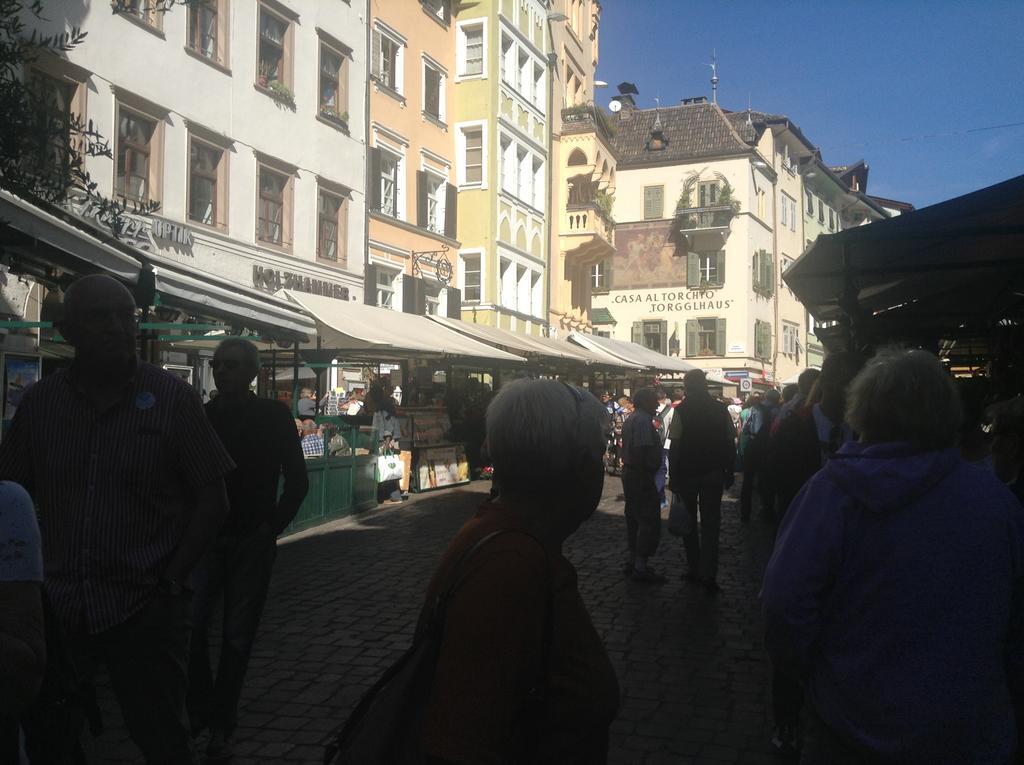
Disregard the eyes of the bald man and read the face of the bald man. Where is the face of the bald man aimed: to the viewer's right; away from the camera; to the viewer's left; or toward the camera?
toward the camera

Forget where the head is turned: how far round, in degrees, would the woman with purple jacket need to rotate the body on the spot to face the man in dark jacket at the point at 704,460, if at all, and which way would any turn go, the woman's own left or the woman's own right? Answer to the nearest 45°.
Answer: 0° — they already face them

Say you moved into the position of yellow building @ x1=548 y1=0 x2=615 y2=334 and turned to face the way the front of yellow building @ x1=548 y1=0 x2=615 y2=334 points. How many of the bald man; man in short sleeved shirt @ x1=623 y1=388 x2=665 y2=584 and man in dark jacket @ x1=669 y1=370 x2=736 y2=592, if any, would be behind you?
0

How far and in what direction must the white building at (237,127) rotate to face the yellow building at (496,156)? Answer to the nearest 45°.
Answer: approximately 90° to its left

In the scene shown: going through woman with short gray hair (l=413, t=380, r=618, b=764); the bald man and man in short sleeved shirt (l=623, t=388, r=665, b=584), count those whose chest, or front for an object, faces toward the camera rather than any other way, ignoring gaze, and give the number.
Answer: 1

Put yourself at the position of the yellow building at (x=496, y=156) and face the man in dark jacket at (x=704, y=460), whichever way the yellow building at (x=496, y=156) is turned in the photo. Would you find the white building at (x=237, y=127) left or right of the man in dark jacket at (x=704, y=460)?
right

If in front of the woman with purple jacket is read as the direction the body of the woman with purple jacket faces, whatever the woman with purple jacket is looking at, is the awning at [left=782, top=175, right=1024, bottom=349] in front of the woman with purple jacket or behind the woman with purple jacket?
in front

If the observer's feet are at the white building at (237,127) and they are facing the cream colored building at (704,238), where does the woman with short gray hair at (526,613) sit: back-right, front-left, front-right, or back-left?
back-right

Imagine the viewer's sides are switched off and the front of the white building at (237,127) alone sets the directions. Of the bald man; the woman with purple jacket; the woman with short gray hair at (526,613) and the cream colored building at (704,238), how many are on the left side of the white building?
1

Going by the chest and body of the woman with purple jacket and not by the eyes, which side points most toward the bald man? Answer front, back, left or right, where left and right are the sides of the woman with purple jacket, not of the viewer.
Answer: left

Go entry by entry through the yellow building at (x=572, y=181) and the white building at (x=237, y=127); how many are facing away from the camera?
0

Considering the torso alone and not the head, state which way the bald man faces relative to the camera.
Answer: toward the camera

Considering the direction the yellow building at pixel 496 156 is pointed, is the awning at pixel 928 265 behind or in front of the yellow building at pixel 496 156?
in front

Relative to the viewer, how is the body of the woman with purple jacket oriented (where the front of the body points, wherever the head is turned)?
away from the camera

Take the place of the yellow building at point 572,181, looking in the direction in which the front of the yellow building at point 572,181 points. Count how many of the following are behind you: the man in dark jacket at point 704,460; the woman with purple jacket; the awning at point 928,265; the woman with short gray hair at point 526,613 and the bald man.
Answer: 0

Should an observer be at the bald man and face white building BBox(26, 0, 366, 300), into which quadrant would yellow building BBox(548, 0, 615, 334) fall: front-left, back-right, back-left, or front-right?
front-right

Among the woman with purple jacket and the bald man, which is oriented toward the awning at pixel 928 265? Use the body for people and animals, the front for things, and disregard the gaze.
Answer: the woman with purple jacket

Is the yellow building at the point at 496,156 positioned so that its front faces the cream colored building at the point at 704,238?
no

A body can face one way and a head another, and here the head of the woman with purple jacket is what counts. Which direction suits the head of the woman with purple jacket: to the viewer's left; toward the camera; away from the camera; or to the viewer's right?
away from the camera
